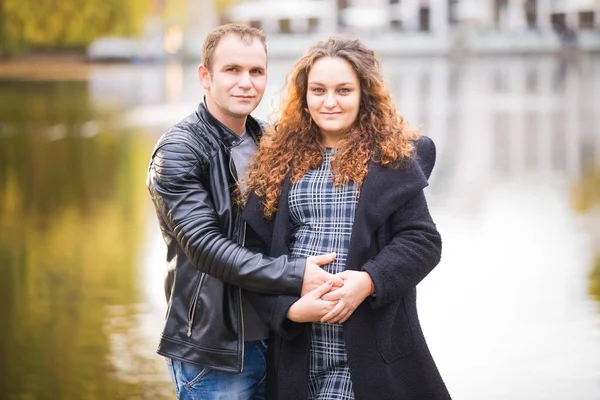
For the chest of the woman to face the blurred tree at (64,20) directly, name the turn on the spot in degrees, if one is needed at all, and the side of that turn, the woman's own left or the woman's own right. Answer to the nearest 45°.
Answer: approximately 135° to the woman's own right

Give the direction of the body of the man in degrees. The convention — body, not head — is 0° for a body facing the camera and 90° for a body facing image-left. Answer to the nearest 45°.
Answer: approximately 315°

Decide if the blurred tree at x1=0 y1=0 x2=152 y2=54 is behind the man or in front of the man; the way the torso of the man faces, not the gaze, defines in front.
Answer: behind
